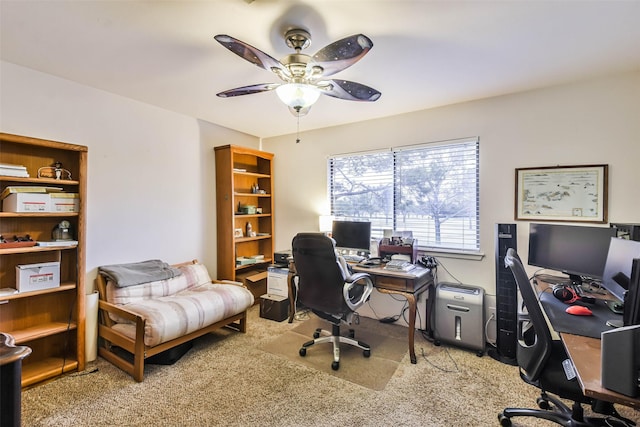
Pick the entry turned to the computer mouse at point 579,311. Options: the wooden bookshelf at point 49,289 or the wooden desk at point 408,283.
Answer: the wooden bookshelf

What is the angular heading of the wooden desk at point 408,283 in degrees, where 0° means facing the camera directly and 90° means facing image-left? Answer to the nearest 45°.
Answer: approximately 45°

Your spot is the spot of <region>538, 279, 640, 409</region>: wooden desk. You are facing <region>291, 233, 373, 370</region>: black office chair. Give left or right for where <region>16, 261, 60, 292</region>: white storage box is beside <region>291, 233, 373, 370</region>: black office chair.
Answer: left

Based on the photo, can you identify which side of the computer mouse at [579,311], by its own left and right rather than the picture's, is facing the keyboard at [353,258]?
back

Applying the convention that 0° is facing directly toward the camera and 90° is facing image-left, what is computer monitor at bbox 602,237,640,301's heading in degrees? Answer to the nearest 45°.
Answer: approximately 45°

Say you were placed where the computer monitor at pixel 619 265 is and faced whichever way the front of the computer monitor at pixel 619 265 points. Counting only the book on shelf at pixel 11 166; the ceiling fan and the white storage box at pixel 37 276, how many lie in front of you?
3

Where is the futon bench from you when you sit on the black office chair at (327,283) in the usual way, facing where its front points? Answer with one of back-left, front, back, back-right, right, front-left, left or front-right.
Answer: back-left

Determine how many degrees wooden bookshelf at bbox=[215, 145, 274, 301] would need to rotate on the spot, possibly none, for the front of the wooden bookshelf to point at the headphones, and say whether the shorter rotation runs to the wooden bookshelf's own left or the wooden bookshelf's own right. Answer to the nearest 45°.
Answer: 0° — it already faces it

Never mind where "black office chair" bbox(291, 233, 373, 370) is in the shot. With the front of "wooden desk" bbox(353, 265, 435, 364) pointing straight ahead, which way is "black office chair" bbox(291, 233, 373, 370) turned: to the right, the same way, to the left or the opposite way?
the opposite way

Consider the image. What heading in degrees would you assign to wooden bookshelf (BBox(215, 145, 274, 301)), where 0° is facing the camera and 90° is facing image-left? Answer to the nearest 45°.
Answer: approximately 315°

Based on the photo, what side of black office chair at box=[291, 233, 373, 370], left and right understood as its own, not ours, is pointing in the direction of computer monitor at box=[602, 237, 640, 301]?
right

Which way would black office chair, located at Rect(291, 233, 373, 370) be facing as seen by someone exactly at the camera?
facing away from the viewer and to the right of the viewer

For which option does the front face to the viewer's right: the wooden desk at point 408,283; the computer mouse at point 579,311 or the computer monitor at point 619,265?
the computer mouse

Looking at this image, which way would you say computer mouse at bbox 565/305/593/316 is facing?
to the viewer's right
